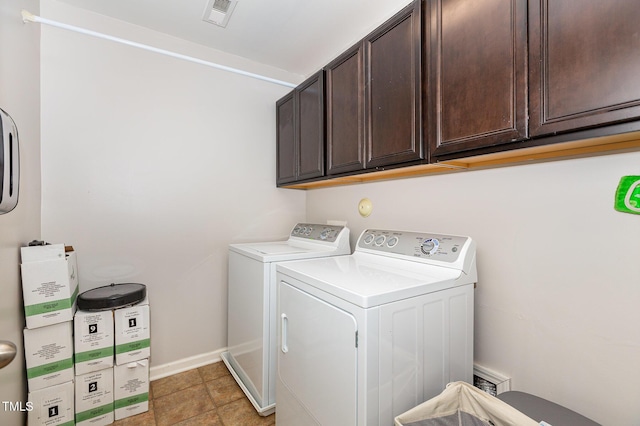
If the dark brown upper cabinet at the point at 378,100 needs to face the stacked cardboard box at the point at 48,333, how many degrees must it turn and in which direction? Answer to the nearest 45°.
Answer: approximately 45° to its right

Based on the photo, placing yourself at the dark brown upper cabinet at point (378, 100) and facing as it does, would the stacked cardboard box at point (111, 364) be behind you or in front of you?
in front

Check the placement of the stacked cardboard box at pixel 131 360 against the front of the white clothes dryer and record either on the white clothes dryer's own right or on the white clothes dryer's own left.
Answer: on the white clothes dryer's own right

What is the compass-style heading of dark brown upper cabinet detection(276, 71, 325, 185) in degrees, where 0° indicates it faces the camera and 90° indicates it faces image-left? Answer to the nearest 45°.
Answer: approximately 45°

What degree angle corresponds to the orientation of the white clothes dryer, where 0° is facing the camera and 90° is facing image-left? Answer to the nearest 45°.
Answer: approximately 45°

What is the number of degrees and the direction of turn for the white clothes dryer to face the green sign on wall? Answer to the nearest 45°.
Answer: approximately 135° to its left

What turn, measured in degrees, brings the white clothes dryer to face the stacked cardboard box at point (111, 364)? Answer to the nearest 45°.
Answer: approximately 45° to its right

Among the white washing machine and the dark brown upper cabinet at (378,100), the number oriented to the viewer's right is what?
0
